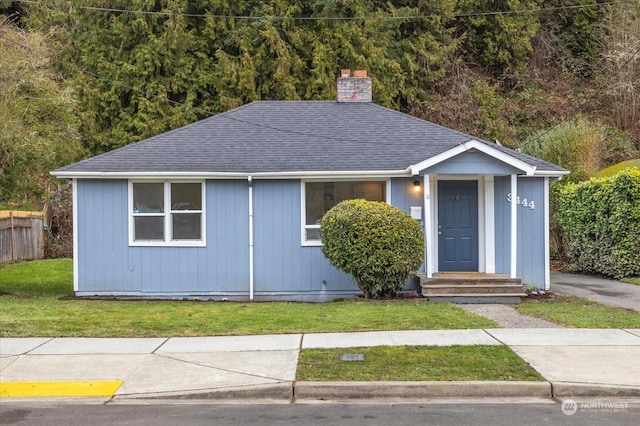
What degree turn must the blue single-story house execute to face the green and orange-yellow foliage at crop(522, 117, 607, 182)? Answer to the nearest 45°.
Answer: approximately 135° to its left

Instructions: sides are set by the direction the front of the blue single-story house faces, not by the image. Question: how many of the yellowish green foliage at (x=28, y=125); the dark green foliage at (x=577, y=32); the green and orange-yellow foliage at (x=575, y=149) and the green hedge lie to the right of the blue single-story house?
1

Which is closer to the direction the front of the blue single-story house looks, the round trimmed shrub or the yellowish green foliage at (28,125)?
the round trimmed shrub

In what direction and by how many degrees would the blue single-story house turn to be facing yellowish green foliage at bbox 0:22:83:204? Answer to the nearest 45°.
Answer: approximately 90° to its right

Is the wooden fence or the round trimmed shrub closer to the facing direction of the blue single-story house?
the round trimmed shrub

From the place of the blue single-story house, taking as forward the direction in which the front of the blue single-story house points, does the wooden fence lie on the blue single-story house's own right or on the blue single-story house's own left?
on the blue single-story house's own right

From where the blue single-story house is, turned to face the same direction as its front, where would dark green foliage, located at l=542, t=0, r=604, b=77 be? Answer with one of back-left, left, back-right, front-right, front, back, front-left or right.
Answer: back-left

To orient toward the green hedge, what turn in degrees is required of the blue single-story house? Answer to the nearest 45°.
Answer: approximately 90° to its left

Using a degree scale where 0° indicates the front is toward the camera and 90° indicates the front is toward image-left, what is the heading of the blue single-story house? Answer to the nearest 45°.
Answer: approximately 0°
